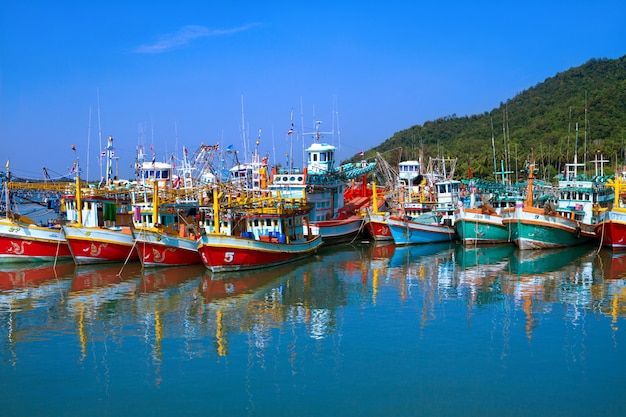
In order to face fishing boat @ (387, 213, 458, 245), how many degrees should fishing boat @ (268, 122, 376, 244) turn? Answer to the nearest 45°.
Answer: approximately 45° to its left

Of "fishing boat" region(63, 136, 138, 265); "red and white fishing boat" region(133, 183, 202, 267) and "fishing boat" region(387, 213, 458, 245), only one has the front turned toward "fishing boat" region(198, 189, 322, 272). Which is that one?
"fishing boat" region(387, 213, 458, 245)

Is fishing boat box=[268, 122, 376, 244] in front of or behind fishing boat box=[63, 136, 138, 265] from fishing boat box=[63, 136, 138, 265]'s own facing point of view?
behind

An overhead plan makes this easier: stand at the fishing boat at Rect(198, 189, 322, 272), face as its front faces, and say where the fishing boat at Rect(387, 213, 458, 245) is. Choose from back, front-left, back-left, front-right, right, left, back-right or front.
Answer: back

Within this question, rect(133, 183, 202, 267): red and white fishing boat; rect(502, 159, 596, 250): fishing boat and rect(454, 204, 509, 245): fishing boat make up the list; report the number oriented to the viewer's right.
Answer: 0

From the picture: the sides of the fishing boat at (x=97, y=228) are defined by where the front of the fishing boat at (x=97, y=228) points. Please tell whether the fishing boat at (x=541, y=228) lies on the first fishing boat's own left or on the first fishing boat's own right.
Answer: on the first fishing boat's own left

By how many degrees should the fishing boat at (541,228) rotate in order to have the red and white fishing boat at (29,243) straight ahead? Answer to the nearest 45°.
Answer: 0° — it already faces it

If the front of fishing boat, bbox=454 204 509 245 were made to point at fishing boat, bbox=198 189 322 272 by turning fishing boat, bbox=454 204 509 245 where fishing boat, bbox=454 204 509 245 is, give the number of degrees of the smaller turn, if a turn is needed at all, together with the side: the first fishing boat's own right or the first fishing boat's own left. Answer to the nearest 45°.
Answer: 0° — it already faces it

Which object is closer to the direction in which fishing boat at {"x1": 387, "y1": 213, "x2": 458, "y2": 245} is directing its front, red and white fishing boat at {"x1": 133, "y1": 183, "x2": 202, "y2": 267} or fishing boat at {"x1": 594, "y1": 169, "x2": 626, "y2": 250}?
the red and white fishing boat

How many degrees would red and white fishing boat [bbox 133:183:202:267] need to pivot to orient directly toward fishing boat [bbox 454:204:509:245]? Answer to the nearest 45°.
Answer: approximately 135° to its left

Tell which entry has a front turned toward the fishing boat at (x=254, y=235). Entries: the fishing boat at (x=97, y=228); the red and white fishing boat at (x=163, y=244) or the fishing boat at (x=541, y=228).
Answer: the fishing boat at (x=541, y=228)
